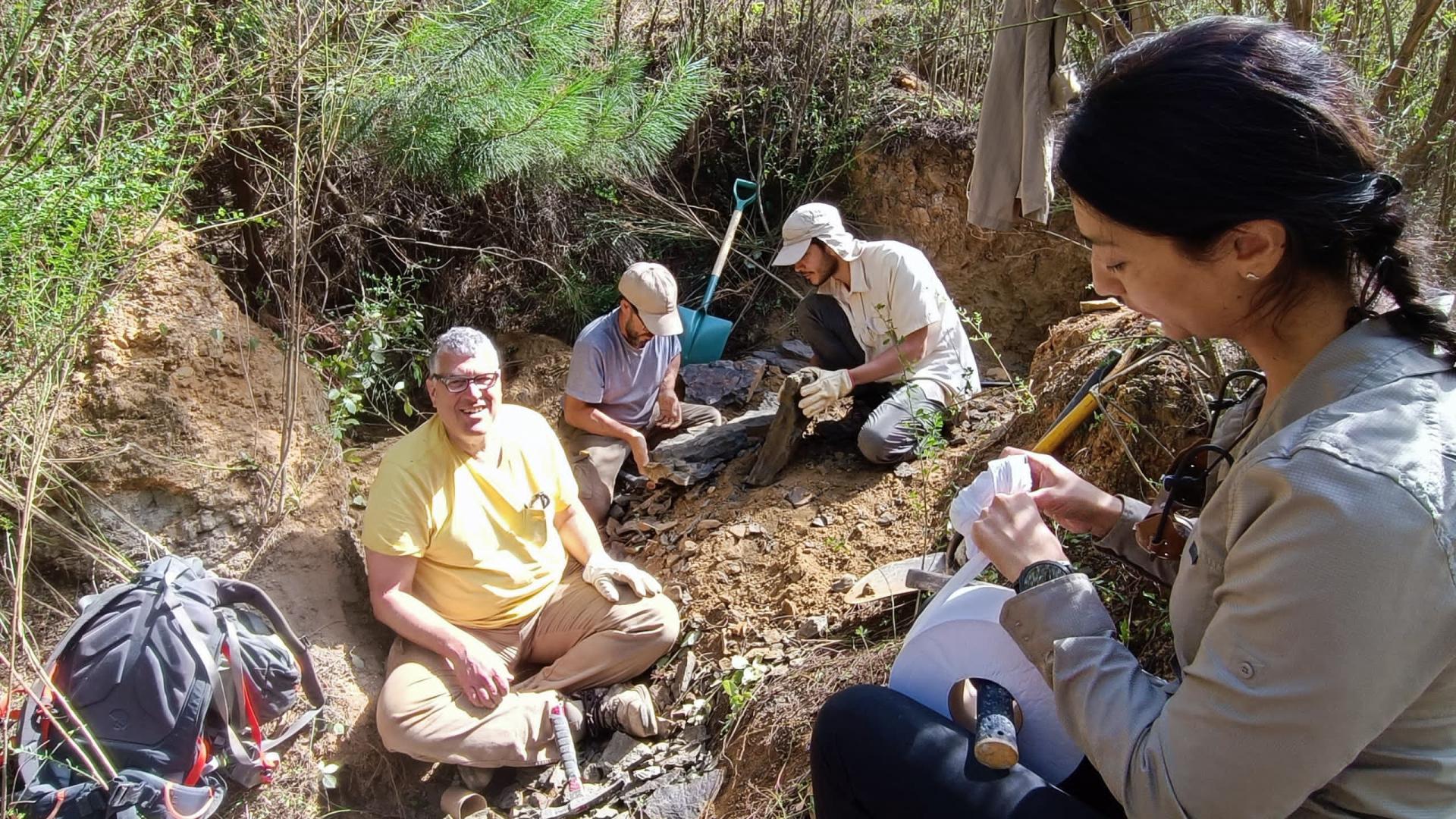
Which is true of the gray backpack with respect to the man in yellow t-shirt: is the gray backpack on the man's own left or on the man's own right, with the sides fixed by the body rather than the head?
on the man's own right

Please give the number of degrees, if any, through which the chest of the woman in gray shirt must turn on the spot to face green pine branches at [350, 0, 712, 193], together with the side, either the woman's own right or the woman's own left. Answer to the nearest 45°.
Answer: approximately 45° to the woman's own right

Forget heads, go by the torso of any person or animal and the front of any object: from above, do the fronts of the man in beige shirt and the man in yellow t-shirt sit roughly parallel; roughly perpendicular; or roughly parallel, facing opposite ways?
roughly perpendicular

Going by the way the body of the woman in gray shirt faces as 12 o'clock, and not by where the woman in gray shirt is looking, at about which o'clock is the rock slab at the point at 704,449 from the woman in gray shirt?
The rock slab is roughly at 2 o'clock from the woman in gray shirt.

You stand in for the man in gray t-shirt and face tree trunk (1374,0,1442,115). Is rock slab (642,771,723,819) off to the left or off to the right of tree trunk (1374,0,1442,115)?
right

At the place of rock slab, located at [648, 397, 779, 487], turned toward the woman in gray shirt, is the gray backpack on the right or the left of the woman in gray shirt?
right

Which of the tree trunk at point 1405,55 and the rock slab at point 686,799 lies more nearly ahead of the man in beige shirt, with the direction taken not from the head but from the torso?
the rock slab

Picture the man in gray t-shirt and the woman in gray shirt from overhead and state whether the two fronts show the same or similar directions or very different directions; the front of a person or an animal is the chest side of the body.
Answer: very different directions

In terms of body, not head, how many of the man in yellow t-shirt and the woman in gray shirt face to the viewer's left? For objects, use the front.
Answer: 1

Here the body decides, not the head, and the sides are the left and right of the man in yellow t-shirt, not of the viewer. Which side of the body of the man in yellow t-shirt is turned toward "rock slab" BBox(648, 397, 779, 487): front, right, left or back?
left

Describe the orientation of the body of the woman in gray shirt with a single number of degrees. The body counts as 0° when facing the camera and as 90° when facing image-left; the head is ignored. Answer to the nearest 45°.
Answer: approximately 90°
